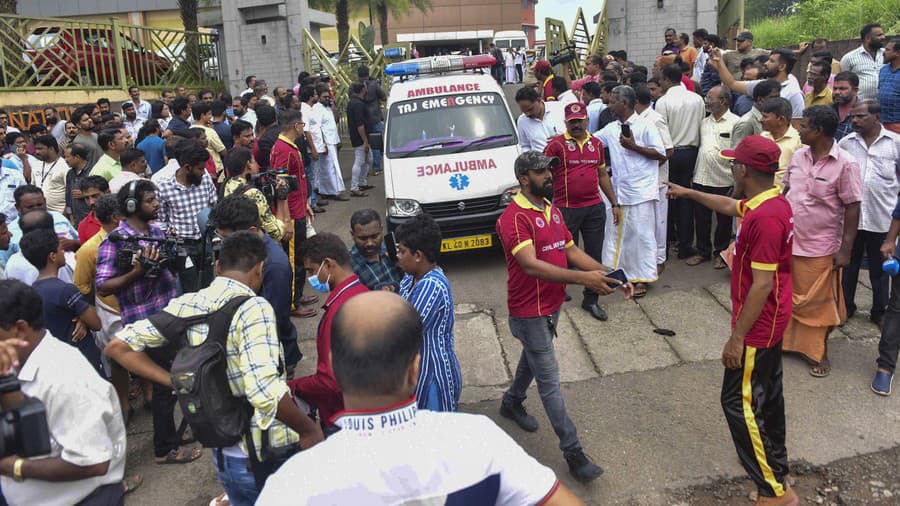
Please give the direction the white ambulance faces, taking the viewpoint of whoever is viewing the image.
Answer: facing the viewer

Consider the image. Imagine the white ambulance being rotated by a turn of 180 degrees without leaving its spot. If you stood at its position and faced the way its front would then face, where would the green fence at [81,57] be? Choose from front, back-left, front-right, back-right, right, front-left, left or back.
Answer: front-left
